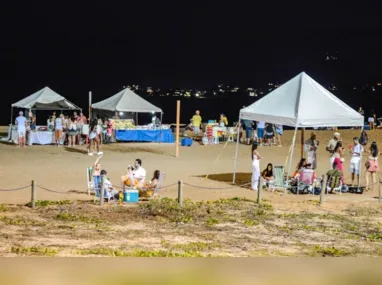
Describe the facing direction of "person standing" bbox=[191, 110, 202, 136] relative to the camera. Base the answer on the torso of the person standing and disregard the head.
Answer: toward the camera

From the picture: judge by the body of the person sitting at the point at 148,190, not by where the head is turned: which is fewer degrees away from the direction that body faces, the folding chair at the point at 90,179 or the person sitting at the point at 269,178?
the folding chair

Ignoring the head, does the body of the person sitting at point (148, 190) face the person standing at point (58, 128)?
no

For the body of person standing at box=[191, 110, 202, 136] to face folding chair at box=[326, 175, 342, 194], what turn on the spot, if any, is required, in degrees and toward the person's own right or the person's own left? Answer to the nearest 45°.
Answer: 0° — they already face it

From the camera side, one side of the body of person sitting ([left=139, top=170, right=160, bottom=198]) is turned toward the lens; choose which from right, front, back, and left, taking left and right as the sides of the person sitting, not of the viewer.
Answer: left

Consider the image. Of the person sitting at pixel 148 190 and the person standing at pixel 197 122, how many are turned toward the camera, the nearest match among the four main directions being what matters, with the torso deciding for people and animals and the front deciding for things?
1
